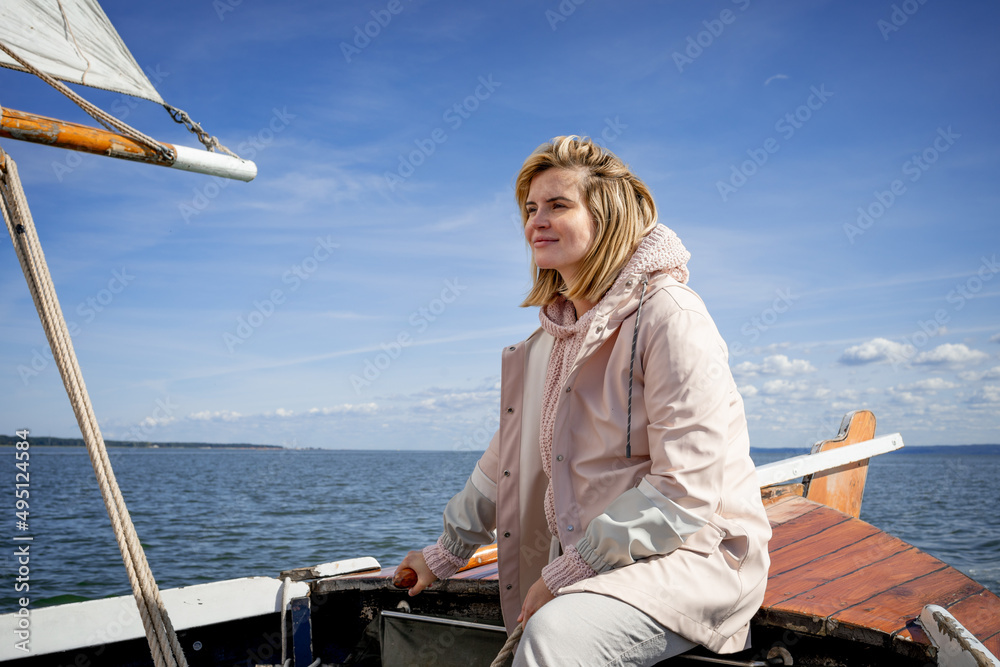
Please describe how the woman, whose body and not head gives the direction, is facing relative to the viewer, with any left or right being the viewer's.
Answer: facing the viewer and to the left of the viewer

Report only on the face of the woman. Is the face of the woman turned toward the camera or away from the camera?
toward the camera
